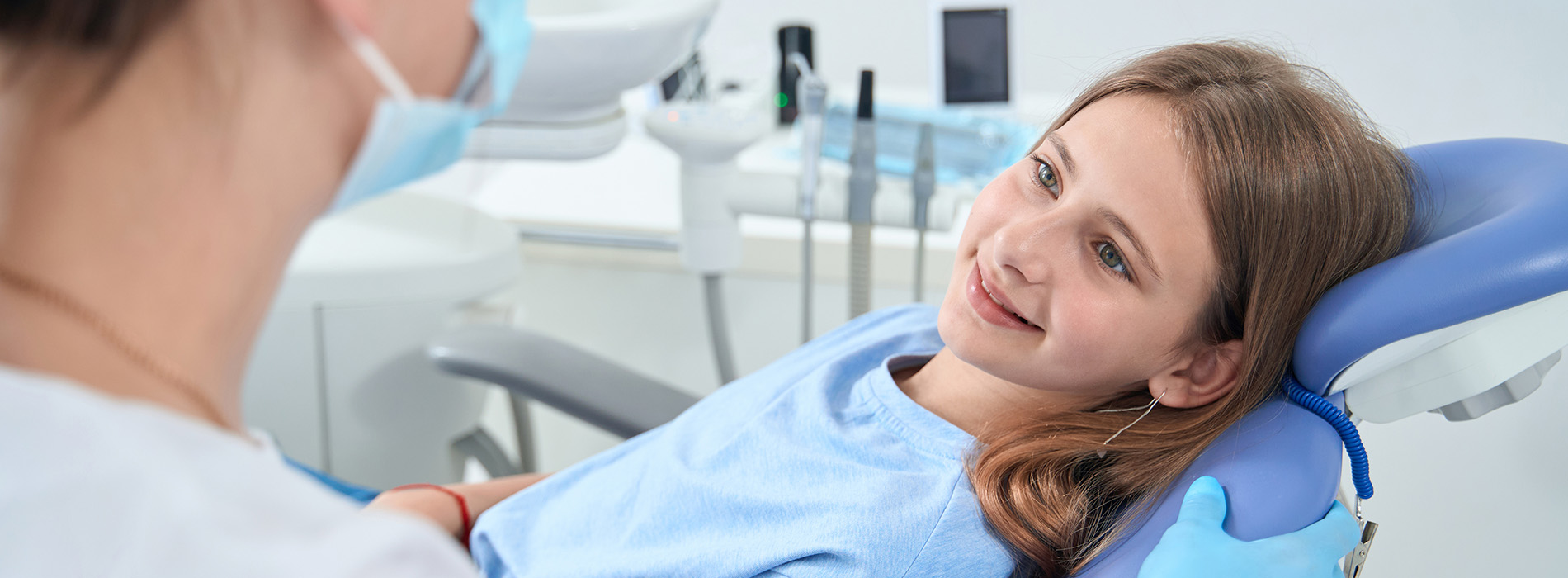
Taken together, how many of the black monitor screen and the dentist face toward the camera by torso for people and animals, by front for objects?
1

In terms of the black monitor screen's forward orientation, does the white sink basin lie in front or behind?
in front

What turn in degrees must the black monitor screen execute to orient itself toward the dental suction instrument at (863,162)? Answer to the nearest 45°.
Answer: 0° — it already faces it

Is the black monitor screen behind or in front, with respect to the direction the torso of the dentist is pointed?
in front

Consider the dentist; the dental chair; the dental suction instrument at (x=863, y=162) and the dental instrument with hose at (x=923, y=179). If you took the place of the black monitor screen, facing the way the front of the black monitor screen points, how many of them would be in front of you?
4

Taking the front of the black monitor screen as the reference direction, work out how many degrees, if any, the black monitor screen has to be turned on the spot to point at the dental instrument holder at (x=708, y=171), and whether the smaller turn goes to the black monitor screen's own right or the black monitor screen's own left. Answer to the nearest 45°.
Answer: approximately 45° to the black monitor screen's own right

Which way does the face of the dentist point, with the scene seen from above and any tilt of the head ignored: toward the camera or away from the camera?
away from the camera

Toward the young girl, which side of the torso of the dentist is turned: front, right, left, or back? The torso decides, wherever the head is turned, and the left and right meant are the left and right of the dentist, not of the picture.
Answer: front

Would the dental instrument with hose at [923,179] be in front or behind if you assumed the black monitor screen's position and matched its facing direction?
in front

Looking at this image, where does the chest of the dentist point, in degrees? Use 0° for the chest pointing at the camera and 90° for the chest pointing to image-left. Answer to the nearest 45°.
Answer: approximately 225°

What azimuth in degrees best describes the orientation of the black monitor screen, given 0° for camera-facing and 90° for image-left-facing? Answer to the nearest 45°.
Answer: approximately 0°
